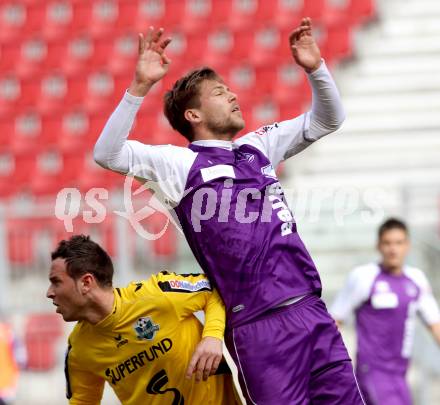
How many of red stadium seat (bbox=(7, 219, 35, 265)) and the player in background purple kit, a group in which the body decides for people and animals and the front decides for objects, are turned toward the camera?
2

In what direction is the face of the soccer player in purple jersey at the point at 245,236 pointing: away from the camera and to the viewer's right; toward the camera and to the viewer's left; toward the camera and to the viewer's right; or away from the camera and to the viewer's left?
toward the camera and to the viewer's right

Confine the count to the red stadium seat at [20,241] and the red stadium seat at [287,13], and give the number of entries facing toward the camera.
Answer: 2

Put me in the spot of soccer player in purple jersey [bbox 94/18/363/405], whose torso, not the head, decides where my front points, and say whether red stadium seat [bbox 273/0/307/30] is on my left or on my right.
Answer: on my left

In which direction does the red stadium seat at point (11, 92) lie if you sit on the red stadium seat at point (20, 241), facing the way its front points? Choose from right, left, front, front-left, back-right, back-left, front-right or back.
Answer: back

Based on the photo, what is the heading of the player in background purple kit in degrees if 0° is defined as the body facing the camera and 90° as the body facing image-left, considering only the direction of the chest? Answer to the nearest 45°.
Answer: approximately 0°

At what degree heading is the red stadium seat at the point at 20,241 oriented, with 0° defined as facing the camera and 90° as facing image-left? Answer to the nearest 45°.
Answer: approximately 0°

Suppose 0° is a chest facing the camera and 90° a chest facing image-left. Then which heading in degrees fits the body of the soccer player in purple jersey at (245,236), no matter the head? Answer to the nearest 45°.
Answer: approximately 315°

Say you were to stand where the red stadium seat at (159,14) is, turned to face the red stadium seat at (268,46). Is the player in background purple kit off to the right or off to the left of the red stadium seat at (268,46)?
right
